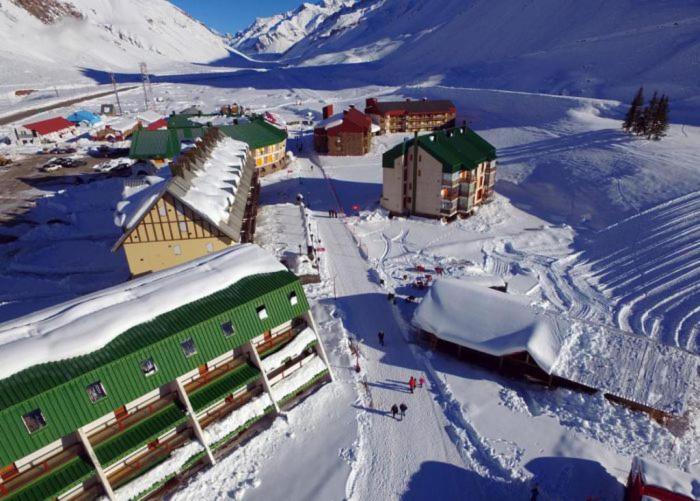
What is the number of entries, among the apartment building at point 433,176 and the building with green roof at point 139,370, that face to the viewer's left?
0

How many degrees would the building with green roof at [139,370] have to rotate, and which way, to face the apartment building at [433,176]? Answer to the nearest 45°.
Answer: approximately 90° to its left

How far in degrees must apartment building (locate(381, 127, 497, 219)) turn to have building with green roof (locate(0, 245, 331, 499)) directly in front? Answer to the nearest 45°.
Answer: approximately 45° to its right

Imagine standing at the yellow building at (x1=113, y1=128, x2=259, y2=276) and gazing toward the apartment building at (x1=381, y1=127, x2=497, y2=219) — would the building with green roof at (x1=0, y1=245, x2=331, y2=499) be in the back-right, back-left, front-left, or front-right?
back-right

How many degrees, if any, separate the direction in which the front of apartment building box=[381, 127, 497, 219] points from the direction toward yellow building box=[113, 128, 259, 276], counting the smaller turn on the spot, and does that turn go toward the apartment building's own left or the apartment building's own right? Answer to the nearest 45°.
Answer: approximately 90° to the apartment building's own right

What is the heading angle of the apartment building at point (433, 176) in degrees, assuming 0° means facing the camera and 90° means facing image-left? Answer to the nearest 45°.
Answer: approximately 315°

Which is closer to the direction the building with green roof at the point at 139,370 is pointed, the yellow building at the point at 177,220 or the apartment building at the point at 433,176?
the apartment building
